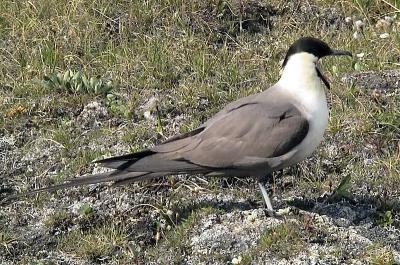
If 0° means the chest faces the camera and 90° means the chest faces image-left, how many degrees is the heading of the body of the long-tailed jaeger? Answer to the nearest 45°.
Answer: approximately 270°

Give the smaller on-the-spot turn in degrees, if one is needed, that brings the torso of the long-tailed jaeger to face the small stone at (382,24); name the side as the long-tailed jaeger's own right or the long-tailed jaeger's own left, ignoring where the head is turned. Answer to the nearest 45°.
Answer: approximately 45° to the long-tailed jaeger's own left

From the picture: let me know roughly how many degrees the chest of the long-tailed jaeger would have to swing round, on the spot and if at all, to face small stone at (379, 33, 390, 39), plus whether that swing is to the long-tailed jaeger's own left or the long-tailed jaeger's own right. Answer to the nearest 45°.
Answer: approximately 45° to the long-tailed jaeger's own left

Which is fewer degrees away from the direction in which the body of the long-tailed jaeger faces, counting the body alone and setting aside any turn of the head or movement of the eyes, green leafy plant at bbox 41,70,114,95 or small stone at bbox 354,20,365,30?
the small stone

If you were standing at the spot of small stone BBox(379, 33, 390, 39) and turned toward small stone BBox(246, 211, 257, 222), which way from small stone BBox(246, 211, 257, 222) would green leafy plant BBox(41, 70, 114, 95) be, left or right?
right

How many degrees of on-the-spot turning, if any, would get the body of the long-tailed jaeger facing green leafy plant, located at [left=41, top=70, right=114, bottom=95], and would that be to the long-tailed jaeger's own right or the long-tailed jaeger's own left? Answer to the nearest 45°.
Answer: approximately 135° to the long-tailed jaeger's own left
